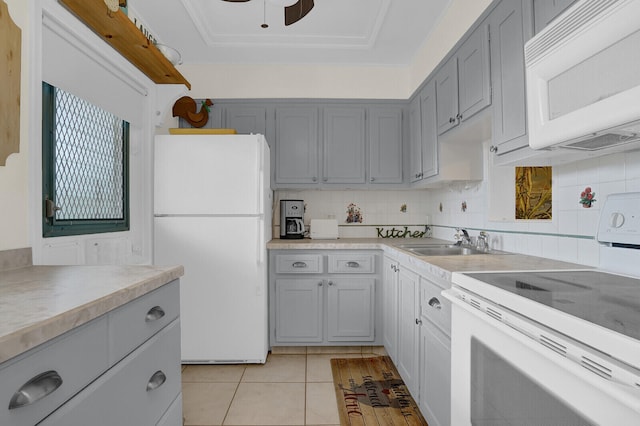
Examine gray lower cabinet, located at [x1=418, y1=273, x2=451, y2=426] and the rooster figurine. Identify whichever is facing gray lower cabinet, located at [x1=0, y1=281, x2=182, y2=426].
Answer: gray lower cabinet, located at [x1=418, y1=273, x2=451, y2=426]

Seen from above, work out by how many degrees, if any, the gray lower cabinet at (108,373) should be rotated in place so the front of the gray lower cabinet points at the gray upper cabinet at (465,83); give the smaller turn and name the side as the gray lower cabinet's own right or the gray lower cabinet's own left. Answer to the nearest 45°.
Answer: approximately 45° to the gray lower cabinet's own left

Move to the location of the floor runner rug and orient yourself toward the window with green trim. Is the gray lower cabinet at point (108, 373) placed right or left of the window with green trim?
left

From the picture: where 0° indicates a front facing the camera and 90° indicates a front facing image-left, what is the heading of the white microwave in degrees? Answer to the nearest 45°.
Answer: approximately 45°

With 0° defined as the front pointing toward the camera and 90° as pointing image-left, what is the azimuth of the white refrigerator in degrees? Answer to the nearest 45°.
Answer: approximately 0°

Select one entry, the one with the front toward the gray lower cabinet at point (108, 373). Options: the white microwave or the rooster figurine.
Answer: the white microwave

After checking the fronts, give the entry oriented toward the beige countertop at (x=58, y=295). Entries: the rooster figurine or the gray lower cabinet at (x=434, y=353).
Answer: the gray lower cabinet
